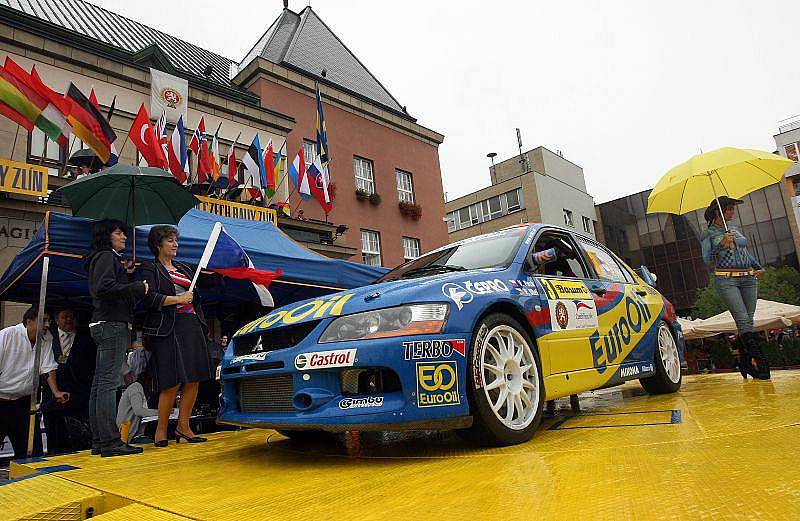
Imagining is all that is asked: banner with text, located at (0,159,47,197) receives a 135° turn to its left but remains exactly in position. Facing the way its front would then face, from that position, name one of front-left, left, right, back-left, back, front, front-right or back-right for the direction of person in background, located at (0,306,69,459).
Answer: back

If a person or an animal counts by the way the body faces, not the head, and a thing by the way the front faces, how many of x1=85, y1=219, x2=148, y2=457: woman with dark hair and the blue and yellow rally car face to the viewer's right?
1

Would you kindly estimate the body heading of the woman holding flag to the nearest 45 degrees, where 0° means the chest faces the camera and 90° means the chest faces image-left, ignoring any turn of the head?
approximately 315°

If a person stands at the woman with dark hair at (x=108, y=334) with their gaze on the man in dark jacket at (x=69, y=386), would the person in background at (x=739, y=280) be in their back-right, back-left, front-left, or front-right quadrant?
back-right

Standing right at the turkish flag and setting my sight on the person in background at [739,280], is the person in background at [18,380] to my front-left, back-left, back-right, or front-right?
front-right

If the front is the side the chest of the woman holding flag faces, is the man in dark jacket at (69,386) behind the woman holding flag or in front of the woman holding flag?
behind

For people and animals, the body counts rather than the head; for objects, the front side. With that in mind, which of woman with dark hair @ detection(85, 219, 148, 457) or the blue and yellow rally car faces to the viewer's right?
the woman with dark hair

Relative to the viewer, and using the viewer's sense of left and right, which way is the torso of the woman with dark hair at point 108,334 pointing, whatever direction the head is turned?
facing to the right of the viewer

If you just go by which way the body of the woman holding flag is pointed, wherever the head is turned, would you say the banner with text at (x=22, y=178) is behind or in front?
behind

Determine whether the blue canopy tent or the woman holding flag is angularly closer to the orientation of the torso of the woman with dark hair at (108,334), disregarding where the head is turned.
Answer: the woman holding flag

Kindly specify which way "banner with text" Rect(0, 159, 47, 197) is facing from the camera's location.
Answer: facing the viewer and to the right of the viewer

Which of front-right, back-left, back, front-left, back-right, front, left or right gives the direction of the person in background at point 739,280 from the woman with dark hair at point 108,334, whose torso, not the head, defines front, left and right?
front

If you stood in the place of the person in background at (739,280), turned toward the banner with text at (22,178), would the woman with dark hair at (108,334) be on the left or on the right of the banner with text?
left

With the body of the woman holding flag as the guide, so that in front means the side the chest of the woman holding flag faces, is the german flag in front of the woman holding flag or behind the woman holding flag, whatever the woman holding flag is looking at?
behind

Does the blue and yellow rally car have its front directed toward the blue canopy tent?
no

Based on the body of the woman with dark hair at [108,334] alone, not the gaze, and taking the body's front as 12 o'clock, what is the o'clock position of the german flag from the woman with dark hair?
The german flag is roughly at 9 o'clock from the woman with dark hair.

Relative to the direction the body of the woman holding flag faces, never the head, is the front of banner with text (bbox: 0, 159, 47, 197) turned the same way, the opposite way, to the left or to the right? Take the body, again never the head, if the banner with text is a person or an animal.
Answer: the same way
